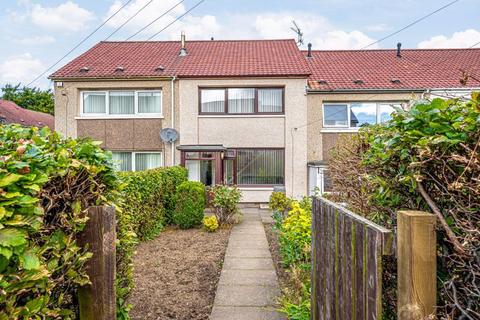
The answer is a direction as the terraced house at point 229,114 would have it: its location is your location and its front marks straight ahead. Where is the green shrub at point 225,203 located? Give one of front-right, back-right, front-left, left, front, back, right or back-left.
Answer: front

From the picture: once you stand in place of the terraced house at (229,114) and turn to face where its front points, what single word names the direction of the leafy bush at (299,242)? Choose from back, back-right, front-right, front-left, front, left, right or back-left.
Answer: front

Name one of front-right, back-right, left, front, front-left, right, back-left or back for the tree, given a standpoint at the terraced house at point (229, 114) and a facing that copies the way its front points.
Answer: back-right

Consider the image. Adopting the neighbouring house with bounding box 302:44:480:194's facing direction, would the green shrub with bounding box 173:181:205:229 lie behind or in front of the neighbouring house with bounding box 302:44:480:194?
in front

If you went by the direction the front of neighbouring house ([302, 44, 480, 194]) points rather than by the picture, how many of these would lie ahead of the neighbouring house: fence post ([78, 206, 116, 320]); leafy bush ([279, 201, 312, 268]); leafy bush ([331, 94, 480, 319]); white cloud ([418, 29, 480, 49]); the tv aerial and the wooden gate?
4

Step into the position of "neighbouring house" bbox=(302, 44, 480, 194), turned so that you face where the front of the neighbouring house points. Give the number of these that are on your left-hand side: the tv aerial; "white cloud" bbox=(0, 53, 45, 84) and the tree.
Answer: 0

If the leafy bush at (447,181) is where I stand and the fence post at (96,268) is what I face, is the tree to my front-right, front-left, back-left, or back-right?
front-right

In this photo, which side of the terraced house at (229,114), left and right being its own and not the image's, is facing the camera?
front

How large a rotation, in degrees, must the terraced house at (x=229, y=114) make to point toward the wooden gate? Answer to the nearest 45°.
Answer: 0° — it already faces it

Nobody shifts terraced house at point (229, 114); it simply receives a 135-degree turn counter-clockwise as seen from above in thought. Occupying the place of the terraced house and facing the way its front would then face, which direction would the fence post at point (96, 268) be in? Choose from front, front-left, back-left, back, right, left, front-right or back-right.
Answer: back-right

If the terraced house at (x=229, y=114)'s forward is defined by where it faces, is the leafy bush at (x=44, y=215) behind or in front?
in front

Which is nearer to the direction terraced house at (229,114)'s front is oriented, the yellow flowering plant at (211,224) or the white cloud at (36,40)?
the yellow flowering plant

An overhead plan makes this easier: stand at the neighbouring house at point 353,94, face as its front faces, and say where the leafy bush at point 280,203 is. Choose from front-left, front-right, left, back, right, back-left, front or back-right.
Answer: front

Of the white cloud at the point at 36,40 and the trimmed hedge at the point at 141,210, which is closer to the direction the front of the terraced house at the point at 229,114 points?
the trimmed hedge

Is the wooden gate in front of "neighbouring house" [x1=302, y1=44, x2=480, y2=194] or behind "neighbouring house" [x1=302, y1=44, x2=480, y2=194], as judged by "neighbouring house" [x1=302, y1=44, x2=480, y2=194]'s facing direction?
in front
